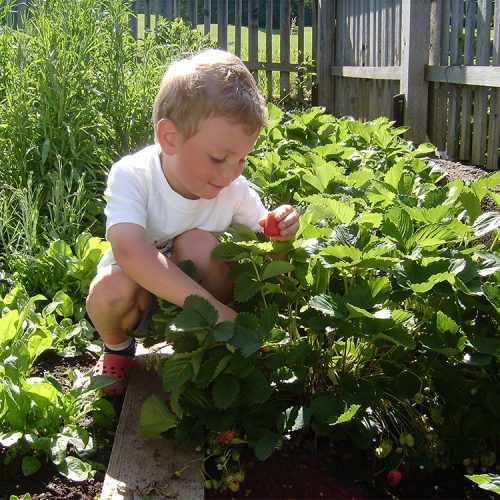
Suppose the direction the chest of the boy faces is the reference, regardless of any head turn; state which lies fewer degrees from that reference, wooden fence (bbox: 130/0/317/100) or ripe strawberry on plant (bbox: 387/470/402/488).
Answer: the ripe strawberry on plant

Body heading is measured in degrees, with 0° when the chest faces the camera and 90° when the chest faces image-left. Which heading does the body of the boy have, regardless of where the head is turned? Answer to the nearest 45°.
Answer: approximately 315°

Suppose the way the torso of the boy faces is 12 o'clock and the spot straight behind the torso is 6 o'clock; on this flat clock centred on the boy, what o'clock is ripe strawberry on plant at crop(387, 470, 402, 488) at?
The ripe strawberry on plant is roughly at 12 o'clock from the boy.

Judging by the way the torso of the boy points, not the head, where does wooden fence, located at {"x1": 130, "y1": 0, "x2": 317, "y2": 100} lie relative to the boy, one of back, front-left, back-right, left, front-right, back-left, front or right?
back-left

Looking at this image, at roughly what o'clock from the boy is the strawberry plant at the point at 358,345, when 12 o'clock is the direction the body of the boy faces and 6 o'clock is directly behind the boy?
The strawberry plant is roughly at 12 o'clock from the boy.

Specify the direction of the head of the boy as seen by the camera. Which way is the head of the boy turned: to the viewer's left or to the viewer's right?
to the viewer's right
